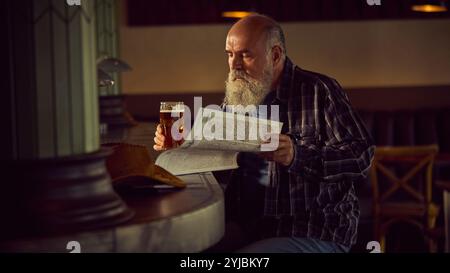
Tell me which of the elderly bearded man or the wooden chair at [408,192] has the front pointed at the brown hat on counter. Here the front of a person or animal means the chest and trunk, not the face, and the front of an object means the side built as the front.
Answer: the elderly bearded man

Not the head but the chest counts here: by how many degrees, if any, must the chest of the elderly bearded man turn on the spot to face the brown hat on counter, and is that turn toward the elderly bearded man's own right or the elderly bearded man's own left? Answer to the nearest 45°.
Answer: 0° — they already face it

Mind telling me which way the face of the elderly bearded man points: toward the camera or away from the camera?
toward the camera
